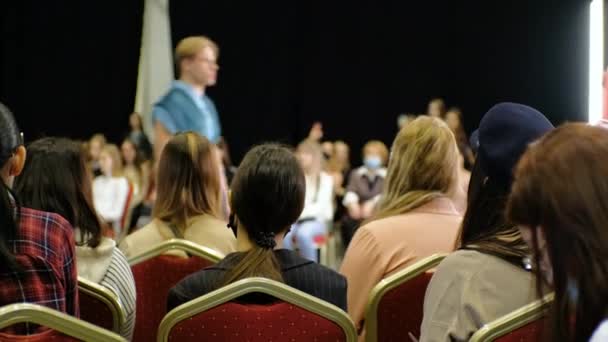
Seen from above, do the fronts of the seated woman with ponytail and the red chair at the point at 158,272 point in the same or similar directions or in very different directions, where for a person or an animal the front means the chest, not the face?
same or similar directions

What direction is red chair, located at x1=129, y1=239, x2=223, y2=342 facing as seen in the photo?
away from the camera

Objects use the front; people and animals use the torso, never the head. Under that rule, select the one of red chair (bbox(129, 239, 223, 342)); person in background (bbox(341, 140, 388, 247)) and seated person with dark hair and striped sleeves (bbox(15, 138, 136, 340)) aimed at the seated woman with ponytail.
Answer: person in background (bbox(341, 140, 388, 247))

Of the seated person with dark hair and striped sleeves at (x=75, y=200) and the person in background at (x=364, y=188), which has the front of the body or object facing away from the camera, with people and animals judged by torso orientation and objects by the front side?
the seated person with dark hair and striped sleeves at (x=75, y=200)

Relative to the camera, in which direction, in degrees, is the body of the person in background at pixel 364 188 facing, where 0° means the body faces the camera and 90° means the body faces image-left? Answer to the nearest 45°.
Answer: approximately 0°

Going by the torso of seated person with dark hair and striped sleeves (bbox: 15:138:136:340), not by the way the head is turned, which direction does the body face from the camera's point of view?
away from the camera

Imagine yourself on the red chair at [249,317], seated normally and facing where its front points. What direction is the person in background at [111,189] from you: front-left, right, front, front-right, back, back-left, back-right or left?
front

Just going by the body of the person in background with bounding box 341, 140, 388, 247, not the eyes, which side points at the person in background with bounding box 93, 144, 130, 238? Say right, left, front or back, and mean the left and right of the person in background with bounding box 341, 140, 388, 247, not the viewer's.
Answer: right

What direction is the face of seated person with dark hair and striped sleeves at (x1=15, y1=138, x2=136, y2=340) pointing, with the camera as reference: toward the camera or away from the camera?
away from the camera

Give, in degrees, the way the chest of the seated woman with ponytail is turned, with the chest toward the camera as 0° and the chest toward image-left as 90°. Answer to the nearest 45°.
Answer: approximately 180°

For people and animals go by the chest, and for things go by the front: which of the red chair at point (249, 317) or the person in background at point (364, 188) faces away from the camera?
the red chair

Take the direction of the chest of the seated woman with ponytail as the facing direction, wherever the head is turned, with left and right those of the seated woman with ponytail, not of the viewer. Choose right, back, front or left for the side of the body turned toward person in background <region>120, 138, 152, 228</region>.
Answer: front

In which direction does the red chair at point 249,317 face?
away from the camera

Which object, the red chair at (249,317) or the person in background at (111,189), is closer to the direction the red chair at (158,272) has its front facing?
the person in background

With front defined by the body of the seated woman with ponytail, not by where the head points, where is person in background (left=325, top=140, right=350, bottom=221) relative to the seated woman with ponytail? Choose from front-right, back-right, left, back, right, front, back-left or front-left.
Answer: front

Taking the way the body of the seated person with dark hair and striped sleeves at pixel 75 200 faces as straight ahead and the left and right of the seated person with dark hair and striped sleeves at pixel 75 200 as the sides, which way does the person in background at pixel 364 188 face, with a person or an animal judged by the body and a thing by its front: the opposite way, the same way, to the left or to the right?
the opposite way

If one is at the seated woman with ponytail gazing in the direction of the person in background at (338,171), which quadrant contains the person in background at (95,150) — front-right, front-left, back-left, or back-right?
front-left

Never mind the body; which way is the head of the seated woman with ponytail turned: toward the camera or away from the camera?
away from the camera

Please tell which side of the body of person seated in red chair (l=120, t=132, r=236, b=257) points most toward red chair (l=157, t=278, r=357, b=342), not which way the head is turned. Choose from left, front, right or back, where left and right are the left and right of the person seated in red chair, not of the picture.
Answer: back

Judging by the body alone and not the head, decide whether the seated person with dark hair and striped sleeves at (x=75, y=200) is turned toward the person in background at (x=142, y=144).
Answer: yes

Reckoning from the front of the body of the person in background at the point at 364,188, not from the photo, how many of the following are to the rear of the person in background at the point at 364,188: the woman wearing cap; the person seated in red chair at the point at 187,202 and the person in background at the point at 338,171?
1

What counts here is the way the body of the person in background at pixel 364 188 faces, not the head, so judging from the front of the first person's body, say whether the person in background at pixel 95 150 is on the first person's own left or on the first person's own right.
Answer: on the first person's own right
